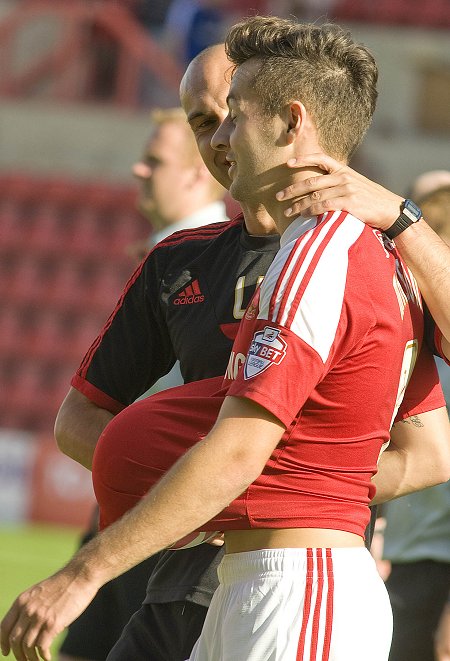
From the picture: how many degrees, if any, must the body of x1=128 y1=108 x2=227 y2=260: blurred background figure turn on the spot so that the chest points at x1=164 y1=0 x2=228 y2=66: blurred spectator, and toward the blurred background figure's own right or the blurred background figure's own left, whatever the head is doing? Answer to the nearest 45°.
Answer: approximately 90° to the blurred background figure's own right

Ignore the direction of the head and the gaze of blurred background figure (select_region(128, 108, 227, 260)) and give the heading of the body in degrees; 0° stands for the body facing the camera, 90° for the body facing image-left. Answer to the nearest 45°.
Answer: approximately 90°

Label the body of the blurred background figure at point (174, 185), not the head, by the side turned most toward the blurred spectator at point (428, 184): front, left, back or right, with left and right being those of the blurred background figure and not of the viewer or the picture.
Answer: back
